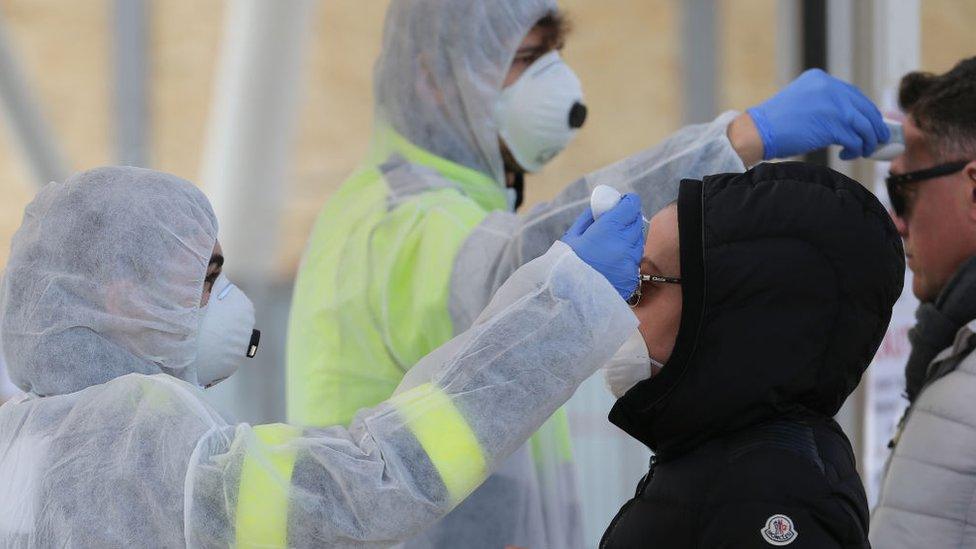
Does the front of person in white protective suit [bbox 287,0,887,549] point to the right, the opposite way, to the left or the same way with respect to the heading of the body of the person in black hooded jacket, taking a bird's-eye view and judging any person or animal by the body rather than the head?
the opposite way

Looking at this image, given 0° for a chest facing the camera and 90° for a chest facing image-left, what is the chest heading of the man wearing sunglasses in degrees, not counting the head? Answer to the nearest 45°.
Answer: approximately 90°

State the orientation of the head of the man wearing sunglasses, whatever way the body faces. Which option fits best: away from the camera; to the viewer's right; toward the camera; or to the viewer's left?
to the viewer's left

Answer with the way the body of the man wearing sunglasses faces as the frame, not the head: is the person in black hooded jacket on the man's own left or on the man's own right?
on the man's own left

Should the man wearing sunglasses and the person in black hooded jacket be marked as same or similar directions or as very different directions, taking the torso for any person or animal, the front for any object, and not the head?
same or similar directions

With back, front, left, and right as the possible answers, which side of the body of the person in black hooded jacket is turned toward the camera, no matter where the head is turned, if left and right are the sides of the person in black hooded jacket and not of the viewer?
left

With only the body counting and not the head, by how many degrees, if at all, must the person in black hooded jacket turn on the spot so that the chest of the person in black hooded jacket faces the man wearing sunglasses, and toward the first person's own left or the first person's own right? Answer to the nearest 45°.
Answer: approximately 135° to the first person's own right

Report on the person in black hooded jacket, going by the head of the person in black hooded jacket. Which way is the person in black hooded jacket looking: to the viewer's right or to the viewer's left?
to the viewer's left

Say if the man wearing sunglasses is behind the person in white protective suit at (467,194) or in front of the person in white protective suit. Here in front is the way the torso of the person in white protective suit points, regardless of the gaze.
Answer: in front

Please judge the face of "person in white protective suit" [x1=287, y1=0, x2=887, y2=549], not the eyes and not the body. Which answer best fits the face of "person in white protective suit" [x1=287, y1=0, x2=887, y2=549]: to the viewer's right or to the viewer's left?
to the viewer's right

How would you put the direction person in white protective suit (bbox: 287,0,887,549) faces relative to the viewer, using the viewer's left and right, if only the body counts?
facing to the right of the viewer

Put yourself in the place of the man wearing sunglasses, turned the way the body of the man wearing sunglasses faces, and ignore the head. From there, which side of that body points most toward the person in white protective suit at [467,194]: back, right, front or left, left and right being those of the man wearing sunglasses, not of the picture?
front

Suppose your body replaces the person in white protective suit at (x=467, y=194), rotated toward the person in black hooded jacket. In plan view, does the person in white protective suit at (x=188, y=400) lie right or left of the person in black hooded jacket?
right

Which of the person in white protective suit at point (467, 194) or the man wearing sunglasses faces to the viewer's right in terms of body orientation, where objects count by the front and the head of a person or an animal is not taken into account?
the person in white protective suit
